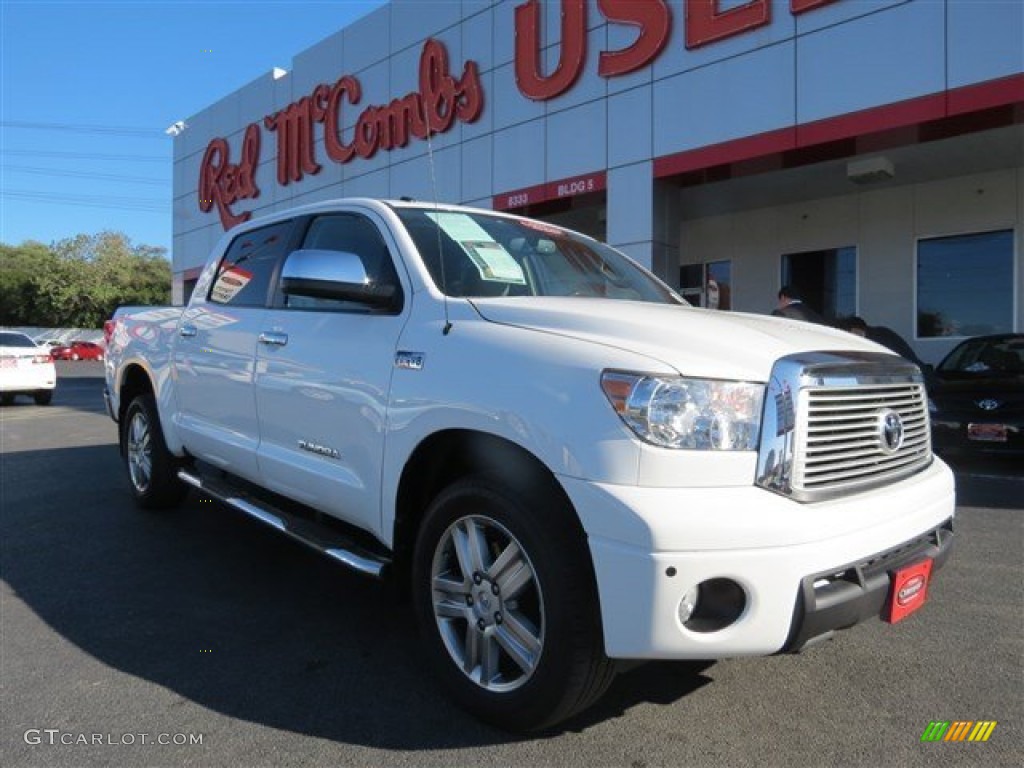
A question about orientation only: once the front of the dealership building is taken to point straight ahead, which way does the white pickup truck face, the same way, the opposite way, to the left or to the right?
to the left

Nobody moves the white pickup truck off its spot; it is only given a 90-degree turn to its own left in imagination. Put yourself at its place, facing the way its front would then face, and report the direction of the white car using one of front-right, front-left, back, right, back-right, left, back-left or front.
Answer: left

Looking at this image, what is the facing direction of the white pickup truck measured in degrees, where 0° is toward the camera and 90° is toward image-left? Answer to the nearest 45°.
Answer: approximately 315°

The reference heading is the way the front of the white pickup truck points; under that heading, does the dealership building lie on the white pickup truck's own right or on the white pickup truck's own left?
on the white pickup truck's own left

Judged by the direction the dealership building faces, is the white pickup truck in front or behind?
in front

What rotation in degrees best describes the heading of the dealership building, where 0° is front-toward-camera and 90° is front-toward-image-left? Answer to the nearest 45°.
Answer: approximately 45°
